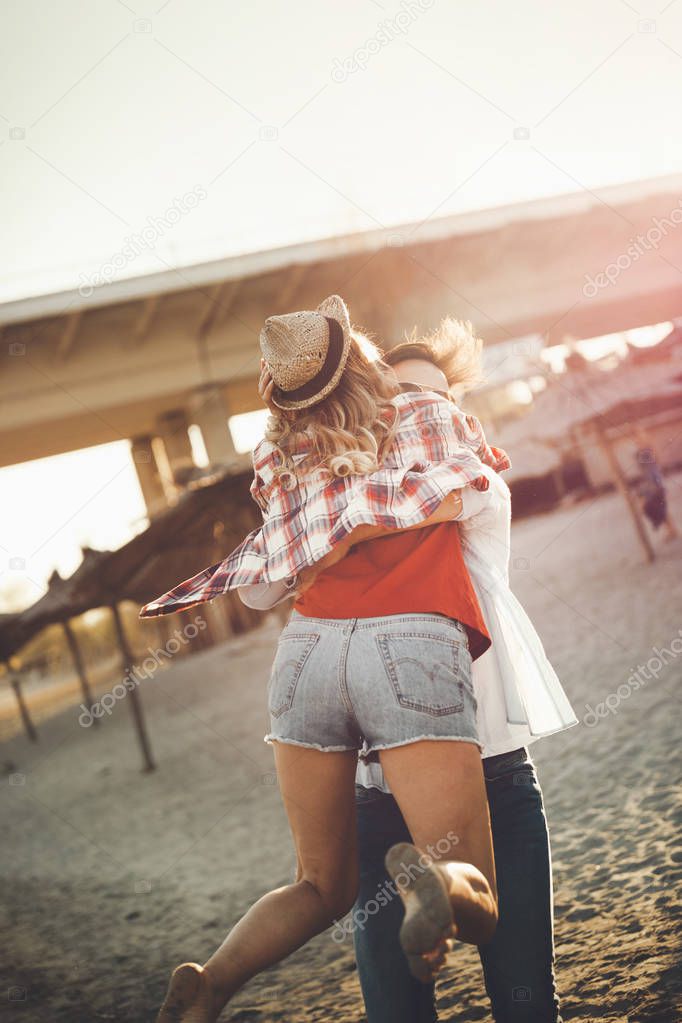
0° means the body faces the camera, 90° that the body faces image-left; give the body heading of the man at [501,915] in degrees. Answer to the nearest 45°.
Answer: approximately 0°
